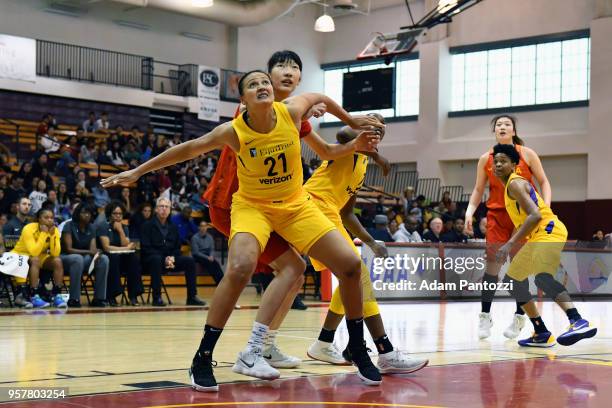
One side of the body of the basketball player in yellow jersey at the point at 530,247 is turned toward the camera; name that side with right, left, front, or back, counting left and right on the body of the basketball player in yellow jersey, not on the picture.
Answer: left

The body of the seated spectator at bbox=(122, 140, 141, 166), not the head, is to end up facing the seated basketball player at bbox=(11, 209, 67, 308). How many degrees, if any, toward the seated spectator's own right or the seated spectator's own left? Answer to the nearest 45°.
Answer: approximately 45° to the seated spectator's own right

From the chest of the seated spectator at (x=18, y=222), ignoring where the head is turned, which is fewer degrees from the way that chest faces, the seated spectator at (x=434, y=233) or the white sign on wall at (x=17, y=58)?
the seated spectator

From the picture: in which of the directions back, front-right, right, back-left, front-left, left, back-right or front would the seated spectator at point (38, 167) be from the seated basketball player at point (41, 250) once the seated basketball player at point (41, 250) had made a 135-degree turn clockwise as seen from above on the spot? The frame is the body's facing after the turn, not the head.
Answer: right

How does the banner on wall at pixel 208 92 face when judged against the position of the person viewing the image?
facing the viewer

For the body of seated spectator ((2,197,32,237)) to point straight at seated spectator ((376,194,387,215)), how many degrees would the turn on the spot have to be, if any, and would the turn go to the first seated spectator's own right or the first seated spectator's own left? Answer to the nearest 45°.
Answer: approximately 90° to the first seated spectator's own left

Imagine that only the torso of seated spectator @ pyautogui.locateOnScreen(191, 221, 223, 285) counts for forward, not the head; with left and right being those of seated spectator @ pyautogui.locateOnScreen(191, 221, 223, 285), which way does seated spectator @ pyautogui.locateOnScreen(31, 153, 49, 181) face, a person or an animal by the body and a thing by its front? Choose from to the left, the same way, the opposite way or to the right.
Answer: the same way

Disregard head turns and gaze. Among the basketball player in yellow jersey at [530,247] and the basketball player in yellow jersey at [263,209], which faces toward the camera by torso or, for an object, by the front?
the basketball player in yellow jersey at [263,209]

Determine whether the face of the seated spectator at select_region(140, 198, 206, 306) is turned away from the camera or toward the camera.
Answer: toward the camera

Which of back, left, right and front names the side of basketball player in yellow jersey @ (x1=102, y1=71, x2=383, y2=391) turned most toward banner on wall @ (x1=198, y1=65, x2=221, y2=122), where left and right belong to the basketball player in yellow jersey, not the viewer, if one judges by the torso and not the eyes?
back

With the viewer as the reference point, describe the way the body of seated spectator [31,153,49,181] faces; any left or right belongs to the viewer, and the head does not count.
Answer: facing the viewer and to the right of the viewer

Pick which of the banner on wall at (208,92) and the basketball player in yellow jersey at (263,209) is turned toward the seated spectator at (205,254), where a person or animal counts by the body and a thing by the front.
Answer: the banner on wall

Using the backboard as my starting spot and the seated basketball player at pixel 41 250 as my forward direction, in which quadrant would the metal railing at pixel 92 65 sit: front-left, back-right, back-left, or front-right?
front-right

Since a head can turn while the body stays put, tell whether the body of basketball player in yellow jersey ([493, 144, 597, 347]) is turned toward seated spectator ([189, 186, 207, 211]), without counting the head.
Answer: no

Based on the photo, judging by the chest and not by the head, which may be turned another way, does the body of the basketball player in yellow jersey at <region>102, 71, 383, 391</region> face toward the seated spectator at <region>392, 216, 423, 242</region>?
no

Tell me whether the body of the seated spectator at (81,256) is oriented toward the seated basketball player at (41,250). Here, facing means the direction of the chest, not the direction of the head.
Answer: no

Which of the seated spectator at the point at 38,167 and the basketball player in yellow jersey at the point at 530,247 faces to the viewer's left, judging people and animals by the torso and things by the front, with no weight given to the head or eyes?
the basketball player in yellow jersey
